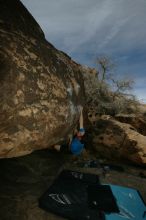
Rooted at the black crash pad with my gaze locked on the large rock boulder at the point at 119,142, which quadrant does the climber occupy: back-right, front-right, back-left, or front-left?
front-left

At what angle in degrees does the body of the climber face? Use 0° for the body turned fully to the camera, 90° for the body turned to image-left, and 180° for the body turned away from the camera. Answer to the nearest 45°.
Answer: approximately 90°

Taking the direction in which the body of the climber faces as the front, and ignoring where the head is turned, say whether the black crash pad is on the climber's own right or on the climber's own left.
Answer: on the climber's own left

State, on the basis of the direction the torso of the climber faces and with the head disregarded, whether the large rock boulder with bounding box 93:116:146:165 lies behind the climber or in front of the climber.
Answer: behind

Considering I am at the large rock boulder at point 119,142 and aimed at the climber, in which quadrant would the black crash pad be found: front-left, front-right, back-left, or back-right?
front-left

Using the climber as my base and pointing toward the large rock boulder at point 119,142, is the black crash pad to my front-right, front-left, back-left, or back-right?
back-right
